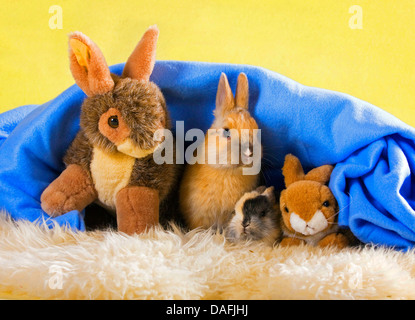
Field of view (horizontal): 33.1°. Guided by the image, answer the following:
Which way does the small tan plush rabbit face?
toward the camera

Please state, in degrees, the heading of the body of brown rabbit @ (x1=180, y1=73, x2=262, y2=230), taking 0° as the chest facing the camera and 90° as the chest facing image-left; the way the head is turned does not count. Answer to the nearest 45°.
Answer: approximately 315°

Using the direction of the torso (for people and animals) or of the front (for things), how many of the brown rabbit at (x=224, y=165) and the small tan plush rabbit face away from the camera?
0
